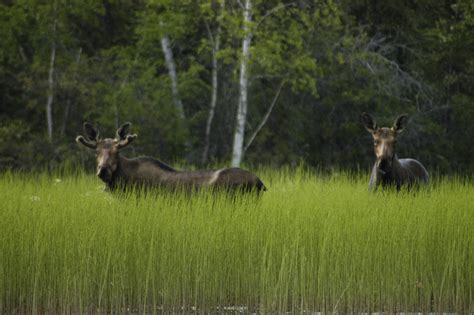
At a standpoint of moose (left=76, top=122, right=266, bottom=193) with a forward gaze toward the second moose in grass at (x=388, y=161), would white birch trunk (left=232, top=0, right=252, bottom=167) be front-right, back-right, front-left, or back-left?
front-left

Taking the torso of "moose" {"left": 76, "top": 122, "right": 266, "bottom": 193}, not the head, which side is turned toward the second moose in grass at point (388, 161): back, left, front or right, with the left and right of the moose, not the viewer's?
back

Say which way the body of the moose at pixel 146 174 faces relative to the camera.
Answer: to the viewer's left

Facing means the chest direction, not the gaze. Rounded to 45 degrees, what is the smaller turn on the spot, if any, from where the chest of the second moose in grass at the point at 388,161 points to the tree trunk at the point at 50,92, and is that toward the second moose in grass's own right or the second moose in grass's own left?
approximately 90° to the second moose in grass's own right

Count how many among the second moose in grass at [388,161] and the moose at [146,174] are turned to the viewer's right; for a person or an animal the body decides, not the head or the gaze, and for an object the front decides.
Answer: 0

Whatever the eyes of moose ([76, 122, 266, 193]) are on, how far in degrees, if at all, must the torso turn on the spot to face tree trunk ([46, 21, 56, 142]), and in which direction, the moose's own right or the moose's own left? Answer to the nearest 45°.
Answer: approximately 90° to the moose's own right

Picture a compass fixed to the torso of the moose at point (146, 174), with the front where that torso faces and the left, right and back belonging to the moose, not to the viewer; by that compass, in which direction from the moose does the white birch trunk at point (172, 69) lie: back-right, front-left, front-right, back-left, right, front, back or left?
right

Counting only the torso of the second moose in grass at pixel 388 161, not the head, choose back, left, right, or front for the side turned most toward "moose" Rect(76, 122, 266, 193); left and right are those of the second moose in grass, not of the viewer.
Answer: right

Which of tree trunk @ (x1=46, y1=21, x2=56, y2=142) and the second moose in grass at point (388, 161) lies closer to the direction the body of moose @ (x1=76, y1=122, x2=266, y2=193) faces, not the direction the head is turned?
the tree trunk

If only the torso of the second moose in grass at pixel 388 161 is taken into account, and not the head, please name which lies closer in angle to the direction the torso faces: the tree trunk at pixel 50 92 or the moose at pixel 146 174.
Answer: the moose

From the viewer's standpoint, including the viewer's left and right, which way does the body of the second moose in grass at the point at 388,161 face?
facing the viewer and to the left of the viewer
